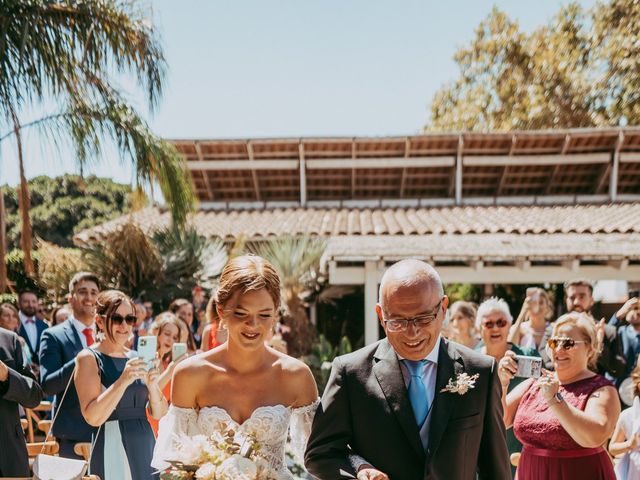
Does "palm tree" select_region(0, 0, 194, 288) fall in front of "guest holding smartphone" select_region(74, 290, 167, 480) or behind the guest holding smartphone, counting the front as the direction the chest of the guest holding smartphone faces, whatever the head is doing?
behind

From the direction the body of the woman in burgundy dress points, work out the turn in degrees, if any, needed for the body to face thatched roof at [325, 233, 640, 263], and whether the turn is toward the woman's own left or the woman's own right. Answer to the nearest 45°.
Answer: approximately 135° to the woman's own right

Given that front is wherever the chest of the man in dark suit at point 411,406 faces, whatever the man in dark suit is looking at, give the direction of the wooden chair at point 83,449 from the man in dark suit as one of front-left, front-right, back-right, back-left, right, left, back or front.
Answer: back-right

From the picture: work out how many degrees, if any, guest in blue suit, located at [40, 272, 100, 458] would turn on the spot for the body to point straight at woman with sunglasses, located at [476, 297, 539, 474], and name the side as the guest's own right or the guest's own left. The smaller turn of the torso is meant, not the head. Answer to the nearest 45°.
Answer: approximately 45° to the guest's own left

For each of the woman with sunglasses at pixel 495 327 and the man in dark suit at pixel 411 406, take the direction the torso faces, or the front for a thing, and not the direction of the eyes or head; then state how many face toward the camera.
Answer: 2

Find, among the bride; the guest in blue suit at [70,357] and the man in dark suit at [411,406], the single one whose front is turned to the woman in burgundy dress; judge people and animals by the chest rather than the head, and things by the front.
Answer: the guest in blue suit

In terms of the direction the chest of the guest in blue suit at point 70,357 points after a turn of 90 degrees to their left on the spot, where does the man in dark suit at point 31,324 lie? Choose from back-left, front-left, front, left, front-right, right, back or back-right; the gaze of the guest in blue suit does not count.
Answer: front-left

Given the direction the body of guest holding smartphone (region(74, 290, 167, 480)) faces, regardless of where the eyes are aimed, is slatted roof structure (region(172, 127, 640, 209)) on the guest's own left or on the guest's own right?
on the guest's own left

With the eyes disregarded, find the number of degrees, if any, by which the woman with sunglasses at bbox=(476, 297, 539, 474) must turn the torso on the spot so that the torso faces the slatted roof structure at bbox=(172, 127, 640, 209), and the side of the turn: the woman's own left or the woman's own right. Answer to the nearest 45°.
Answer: approximately 180°

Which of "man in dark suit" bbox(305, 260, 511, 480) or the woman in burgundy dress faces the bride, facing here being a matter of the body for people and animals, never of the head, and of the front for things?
the woman in burgundy dress

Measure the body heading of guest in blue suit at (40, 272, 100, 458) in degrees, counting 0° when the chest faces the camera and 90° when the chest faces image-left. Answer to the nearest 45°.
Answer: approximately 315°
